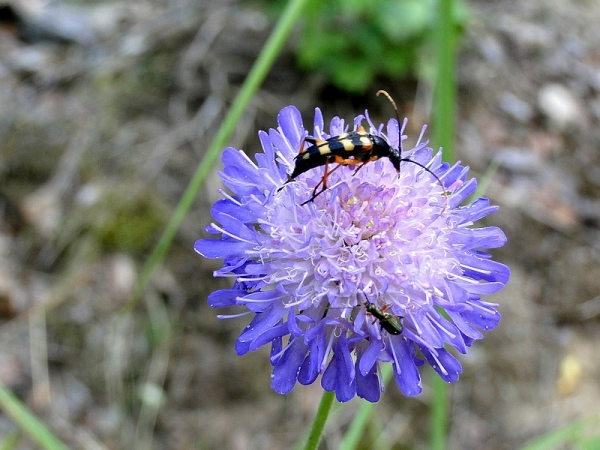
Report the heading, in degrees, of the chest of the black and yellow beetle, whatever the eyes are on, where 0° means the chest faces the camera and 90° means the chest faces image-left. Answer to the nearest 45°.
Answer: approximately 270°

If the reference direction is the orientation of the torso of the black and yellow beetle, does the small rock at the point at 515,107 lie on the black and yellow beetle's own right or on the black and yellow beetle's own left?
on the black and yellow beetle's own left

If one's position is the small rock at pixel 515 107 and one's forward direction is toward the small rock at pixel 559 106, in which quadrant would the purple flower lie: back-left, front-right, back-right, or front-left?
back-right

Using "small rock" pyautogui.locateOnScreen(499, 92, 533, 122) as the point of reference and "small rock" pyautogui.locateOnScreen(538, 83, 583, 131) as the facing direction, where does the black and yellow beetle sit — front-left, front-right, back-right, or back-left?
back-right

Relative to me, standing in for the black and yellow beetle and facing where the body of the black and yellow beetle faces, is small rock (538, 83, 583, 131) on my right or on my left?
on my left
